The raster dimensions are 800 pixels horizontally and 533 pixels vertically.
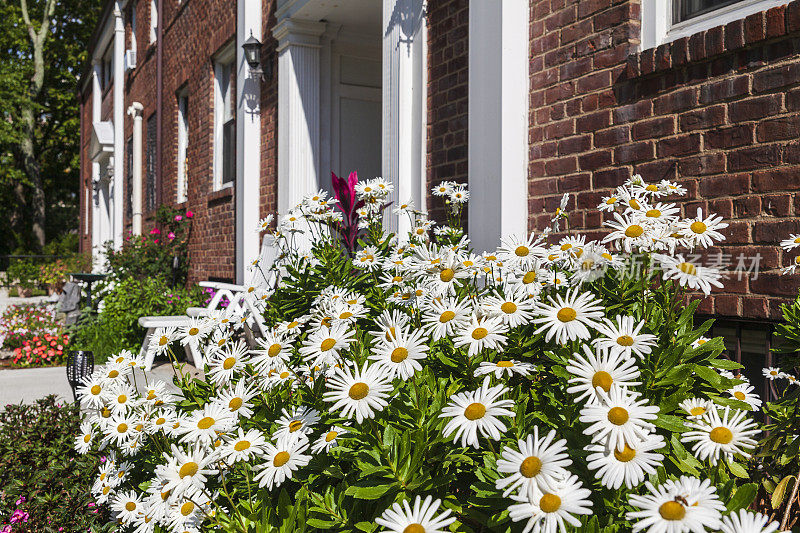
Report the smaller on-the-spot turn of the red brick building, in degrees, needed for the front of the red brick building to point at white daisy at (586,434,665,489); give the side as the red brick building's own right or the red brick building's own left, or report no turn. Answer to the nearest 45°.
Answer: approximately 45° to the red brick building's own left

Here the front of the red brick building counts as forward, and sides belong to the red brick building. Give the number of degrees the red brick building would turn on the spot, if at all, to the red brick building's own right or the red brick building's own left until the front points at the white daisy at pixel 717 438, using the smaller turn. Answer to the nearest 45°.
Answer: approximately 45° to the red brick building's own left

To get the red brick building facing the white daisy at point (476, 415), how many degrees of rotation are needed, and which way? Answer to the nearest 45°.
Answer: approximately 45° to its left

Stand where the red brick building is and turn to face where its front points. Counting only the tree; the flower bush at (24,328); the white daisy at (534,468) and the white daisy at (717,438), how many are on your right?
2

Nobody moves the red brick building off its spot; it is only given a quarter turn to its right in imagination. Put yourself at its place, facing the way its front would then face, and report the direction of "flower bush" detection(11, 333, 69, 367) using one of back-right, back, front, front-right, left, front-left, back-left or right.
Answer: front

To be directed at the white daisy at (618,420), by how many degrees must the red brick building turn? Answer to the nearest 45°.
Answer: approximately 45° to its left

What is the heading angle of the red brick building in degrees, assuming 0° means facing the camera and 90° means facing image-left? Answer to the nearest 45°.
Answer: approximately 45°

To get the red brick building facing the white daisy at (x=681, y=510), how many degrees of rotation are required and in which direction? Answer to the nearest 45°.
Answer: approximately 45° to its left

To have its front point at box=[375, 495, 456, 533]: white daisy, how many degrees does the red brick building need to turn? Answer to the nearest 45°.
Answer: approximately 45° to its left
